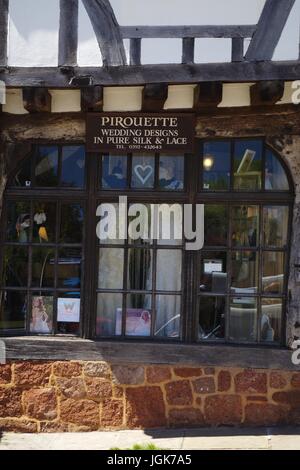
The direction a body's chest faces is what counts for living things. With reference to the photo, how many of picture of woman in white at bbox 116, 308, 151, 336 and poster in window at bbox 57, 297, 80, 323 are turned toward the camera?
2

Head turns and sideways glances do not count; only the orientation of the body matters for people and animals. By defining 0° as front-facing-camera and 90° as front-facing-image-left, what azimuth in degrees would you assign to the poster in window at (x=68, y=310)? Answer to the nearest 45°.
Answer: approximately 0°

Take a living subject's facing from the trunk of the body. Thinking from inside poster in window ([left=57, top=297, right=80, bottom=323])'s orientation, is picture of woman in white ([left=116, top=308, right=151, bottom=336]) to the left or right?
on its left

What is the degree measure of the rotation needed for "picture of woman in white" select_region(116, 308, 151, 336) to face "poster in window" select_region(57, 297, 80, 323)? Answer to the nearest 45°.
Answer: approximately 90° to its right

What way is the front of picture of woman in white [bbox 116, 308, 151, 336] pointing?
toward the camera

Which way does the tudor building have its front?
toward the camera
